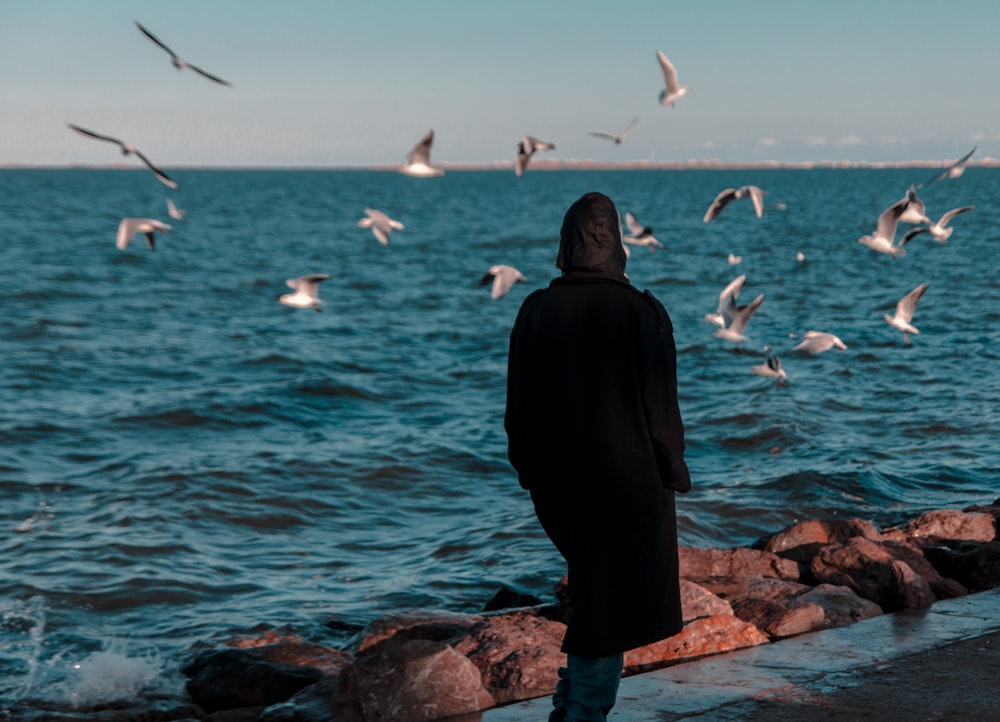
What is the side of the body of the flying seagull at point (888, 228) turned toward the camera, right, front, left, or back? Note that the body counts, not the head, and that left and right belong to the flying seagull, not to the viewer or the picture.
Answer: left

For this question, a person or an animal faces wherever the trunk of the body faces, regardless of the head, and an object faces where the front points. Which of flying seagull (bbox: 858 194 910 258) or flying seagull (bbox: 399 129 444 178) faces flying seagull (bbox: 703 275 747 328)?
flying seagull (bbox: 858 194 910 258)

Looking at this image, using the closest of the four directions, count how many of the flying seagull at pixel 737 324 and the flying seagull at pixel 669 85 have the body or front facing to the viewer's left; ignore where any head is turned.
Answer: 1

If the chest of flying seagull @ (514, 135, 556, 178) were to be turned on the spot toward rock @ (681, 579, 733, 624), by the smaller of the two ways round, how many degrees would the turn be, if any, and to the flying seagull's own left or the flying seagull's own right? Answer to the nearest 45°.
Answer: approximately 45° to the flying seagull's own left

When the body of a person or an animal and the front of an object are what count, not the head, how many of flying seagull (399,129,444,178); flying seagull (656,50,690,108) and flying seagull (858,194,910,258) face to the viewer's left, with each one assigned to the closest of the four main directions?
2

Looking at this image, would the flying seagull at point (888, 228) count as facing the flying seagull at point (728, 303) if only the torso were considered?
yes
